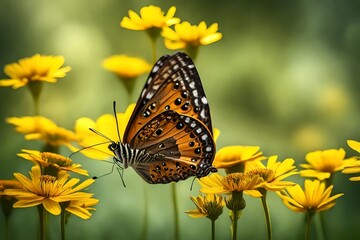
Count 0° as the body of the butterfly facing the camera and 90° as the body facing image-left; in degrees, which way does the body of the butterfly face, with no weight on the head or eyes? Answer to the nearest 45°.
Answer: approximately 90°
